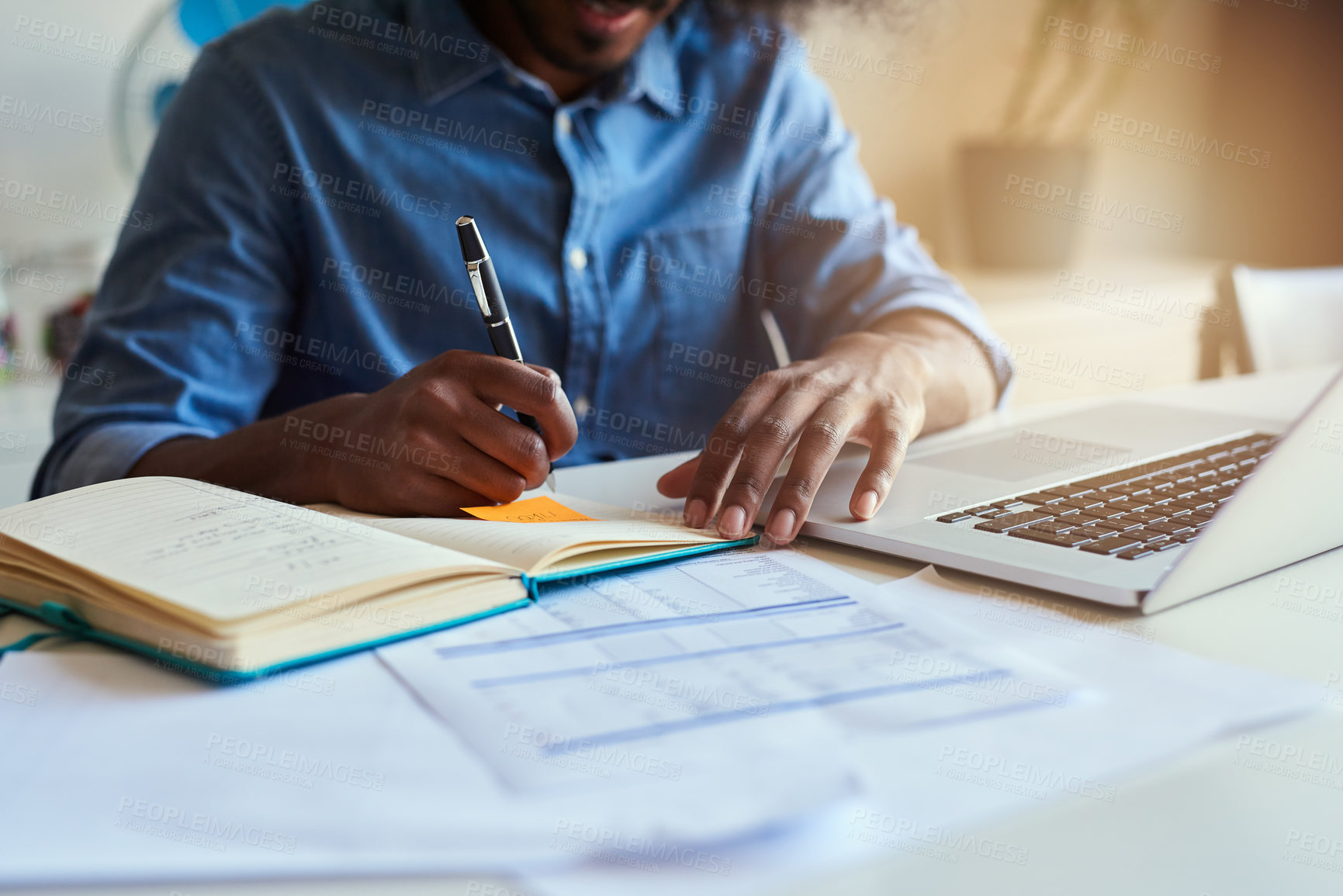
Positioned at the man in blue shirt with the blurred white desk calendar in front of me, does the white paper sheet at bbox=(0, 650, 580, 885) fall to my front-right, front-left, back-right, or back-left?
back-right

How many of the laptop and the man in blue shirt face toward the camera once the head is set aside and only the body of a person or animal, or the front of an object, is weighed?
1

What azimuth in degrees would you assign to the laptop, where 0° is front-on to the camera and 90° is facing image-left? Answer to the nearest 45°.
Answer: approximately 135°

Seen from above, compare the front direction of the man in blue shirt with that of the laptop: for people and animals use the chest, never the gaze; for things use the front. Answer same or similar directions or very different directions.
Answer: very different directions

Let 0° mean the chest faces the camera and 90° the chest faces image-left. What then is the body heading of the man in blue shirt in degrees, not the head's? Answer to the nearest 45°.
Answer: approximately 0°

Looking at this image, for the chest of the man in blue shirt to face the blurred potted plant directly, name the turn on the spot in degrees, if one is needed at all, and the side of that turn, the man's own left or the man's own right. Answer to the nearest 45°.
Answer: approximately 135° to the man's own left

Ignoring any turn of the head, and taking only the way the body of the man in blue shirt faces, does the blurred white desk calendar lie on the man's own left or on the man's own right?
on the man's own left
